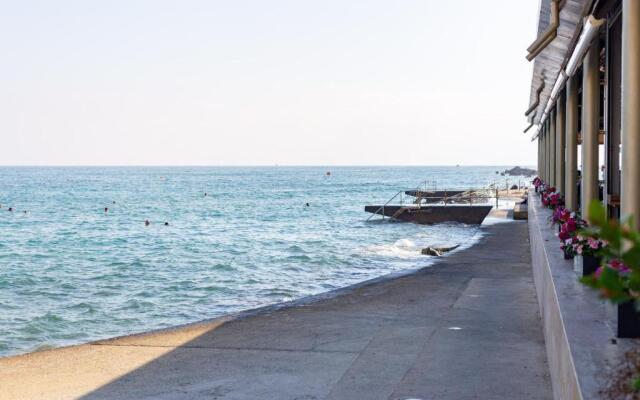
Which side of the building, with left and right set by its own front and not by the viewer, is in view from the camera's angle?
left
